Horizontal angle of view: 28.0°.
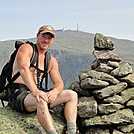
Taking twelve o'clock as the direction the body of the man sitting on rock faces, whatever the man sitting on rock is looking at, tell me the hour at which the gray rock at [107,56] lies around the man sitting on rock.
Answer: The gray rock is roughly at 9 o'clock from the man sitting on rock.

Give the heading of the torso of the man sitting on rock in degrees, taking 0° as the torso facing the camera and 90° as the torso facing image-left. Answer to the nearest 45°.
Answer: approximately 315°

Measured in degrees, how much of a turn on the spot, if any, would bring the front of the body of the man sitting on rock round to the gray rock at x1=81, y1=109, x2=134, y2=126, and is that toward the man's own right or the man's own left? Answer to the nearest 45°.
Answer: approximately 45° to the man's own left

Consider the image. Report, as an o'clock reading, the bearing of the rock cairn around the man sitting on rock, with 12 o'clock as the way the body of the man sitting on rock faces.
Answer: The rock cairn is roughly at 10 o'clock from the man sitting on rock.

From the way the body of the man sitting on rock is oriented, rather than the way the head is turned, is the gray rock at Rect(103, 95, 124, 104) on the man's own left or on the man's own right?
on the man's own left

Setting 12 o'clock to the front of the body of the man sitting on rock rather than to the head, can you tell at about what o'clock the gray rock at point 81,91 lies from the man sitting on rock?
The gray rock is roughly at 9 o'clock from the man sitting on rock.

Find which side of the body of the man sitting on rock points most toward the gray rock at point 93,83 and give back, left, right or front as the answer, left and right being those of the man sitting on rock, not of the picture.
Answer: left

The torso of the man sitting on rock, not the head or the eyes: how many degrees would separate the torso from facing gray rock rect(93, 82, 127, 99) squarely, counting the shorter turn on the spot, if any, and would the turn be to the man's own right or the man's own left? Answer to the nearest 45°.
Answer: approximately 45° to the man's own left

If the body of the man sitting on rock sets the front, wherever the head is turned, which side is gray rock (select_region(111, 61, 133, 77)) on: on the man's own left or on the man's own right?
on the man's own left

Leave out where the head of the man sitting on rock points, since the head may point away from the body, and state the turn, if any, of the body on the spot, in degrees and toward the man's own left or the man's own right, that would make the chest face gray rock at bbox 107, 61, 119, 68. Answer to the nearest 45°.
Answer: approximately 90° to the man's own left
